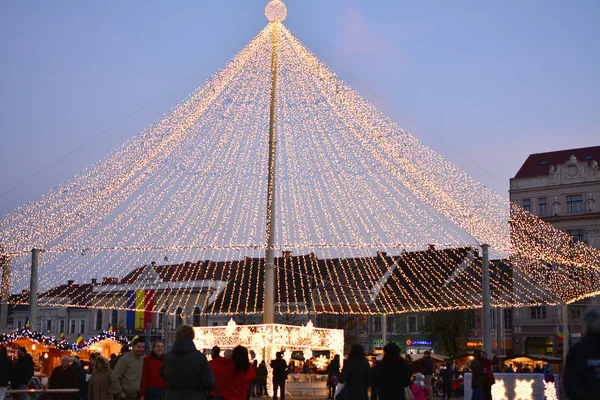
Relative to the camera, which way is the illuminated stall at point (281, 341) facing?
toward the camera

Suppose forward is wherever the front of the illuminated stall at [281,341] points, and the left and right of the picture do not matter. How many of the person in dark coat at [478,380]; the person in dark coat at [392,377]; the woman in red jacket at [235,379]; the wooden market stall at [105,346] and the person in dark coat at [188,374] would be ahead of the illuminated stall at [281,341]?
4

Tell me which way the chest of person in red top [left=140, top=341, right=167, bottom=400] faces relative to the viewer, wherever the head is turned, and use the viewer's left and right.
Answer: facing the viewer and to the right of the viewer

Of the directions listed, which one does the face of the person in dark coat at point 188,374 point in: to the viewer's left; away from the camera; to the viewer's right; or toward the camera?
away from the camera

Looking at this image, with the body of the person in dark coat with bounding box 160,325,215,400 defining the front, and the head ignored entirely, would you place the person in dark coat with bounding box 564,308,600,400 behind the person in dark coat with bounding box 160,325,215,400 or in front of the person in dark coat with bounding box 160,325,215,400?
behind

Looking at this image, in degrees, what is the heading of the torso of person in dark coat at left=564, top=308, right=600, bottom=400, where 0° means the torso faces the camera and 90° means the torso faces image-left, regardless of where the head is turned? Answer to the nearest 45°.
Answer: approximately 180°

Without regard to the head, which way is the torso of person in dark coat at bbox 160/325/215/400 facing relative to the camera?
away from the camera

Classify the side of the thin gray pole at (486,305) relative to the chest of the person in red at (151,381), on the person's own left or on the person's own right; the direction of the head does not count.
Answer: on the person's own left

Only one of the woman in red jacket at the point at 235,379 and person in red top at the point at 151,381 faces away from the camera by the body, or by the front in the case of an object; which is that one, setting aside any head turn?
the woman in red jacket

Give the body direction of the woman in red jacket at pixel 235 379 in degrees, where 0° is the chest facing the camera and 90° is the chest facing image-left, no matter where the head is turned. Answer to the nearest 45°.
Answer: approximately 180°

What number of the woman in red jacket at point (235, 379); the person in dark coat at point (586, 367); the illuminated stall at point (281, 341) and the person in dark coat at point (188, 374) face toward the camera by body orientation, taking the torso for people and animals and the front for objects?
1

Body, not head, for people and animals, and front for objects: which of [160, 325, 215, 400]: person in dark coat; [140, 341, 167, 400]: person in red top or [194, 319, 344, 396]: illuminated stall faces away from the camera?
[160, 325, 215, 400]: person in dark coat

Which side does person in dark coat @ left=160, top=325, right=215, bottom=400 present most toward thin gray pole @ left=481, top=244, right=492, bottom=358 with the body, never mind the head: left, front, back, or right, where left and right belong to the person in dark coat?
front
